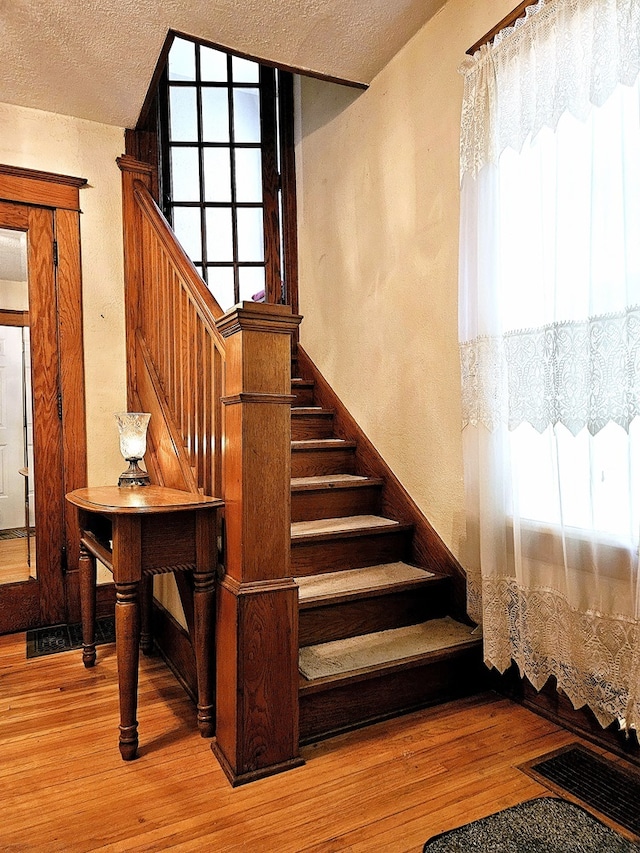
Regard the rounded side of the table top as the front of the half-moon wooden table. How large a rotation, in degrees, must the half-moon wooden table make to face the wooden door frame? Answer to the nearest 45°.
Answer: approximately 90° to its right

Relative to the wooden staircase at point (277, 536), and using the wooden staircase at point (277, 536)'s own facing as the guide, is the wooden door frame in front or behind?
behind

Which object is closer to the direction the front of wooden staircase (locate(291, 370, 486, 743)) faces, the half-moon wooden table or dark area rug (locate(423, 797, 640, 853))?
the dark area rug

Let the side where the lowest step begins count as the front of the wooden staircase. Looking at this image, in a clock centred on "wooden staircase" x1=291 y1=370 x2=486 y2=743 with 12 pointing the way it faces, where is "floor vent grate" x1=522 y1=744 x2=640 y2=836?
The floor vent grate is roughly at 12 o'clock from the wooden staircase.

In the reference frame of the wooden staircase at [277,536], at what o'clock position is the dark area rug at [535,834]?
The dark area rug is roughly at 12 o'clock from the wooden staircase.

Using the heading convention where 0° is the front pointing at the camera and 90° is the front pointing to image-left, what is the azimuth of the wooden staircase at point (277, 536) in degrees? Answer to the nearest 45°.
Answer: approximately 315°

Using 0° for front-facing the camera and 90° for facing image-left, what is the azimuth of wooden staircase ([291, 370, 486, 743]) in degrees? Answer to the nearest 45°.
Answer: approximately 315°
